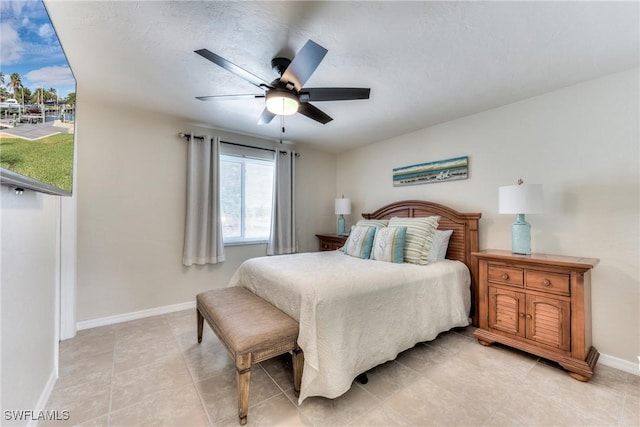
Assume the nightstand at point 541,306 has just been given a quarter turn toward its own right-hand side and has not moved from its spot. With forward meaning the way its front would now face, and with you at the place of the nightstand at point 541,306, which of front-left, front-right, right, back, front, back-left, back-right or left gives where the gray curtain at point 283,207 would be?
front-left

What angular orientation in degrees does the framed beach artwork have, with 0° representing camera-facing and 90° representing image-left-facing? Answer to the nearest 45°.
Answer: approximately 45°

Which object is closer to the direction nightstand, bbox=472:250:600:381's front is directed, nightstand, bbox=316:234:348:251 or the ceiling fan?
the ceiling fan

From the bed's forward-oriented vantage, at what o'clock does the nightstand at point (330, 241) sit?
The nightstand is roughly at 4 o'clock from the bed.

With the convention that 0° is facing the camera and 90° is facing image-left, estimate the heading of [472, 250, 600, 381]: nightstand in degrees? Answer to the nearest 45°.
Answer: approximately 45°

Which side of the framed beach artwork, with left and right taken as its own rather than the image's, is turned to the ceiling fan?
front

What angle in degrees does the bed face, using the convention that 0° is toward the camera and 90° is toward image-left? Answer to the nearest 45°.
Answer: approximately 45°

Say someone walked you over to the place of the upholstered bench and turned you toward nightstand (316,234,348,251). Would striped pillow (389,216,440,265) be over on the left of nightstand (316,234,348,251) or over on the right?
right

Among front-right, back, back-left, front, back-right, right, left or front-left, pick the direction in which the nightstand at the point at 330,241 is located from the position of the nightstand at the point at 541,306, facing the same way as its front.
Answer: front-right

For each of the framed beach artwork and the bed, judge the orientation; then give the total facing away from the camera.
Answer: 0
